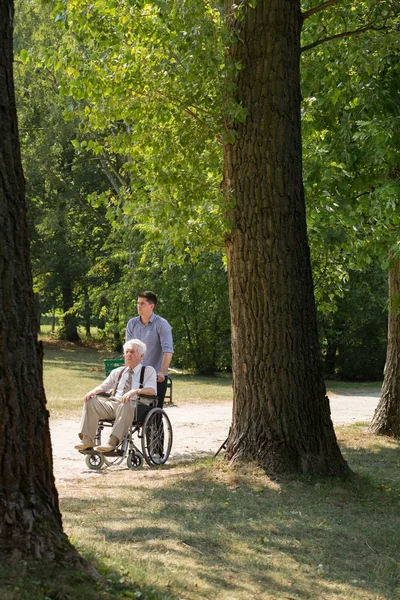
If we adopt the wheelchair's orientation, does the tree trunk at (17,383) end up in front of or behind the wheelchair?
in front

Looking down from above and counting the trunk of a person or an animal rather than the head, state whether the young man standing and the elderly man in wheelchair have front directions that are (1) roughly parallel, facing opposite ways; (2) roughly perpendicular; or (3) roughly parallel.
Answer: roughly parallel

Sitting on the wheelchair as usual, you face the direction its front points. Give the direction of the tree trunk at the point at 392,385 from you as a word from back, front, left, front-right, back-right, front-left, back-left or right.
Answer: back

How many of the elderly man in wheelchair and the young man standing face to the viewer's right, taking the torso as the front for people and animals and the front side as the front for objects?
0

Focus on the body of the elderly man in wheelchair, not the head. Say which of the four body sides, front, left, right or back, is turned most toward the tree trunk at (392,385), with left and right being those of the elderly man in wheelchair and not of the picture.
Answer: back

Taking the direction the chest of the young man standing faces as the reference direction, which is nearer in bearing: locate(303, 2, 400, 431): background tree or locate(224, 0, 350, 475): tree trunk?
the tree trunk

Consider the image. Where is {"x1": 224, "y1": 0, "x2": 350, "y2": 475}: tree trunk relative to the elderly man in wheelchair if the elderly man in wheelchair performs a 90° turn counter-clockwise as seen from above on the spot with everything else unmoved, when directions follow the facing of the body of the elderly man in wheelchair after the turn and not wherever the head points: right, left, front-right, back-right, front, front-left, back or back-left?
front

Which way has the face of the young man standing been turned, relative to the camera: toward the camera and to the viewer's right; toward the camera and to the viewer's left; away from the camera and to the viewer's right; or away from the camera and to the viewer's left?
toward the camera and to the viewer's left

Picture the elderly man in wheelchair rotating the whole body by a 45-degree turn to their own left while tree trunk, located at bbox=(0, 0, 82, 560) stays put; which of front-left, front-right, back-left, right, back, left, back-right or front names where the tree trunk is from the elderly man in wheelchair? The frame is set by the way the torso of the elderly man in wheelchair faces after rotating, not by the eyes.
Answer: front

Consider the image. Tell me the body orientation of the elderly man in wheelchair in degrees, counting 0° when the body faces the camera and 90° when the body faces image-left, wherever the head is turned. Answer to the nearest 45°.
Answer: approximately 45°

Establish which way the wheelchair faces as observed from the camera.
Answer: facing the viewer and to the left of the viewer

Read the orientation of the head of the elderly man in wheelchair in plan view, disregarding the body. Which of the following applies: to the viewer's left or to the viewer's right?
to the viewer's left
